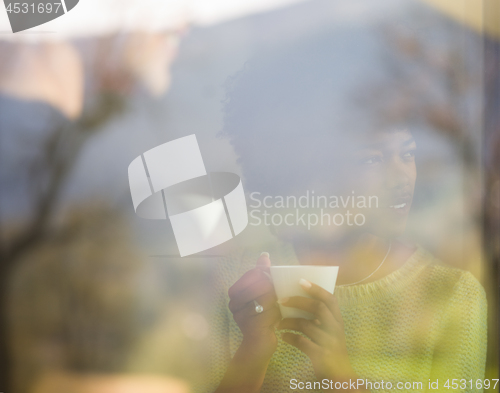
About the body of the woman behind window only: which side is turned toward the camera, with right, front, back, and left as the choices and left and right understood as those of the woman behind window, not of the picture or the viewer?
front

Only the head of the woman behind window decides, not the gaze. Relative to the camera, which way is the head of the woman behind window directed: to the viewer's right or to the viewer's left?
to the viewer's right
